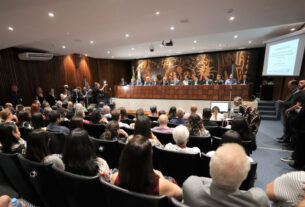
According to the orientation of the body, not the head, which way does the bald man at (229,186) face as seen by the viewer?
away from the camera

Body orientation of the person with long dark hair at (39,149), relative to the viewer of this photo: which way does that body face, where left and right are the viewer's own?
facing away from the viewer and to the right of the viewer

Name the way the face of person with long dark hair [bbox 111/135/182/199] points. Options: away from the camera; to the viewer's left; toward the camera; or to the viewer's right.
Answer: away from the camera

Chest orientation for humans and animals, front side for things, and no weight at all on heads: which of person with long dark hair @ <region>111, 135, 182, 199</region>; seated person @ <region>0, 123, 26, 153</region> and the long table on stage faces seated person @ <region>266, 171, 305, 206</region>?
the long table on stage

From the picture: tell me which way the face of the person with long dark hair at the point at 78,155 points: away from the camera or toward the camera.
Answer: away from the camera

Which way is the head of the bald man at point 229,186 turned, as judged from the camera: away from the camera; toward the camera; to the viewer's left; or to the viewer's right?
away from the camera

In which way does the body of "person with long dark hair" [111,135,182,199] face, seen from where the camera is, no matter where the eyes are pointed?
away from the camera

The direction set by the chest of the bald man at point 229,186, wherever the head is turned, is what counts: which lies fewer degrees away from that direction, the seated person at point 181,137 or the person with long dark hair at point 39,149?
the seated person

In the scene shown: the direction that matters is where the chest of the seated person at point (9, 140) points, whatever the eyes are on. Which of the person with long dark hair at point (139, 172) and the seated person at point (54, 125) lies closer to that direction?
the seated person

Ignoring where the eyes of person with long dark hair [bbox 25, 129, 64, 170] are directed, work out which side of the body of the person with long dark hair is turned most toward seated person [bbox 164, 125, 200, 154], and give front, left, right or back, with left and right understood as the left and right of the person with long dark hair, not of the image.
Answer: right

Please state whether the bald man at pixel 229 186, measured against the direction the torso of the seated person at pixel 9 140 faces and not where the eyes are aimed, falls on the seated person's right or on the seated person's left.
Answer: on the seated person's right

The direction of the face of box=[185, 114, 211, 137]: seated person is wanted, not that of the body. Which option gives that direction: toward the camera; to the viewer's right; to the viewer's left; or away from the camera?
away from the camera

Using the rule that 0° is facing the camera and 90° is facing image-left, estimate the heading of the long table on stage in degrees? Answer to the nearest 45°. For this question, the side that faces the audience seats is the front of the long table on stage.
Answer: approximately 0°

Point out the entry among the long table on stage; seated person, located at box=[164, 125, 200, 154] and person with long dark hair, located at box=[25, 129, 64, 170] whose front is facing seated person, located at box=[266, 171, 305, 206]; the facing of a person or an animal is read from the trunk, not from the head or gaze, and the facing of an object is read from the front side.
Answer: the long table on stage

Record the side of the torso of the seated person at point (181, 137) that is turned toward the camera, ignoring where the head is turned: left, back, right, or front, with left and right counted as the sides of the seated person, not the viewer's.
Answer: back

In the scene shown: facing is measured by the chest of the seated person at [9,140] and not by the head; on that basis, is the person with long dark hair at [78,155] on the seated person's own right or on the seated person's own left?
on the seated person's own right
